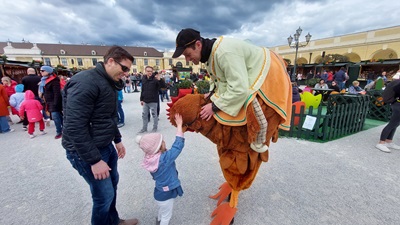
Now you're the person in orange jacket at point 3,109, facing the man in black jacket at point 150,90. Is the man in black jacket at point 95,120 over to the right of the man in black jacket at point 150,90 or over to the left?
right

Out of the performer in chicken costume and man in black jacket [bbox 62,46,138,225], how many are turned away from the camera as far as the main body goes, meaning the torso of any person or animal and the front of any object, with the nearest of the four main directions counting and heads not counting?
0

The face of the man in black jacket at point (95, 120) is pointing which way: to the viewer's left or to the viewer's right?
to the viewer's right

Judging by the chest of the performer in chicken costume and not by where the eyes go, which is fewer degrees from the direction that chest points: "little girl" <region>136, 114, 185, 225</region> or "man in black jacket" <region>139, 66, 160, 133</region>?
the little girl

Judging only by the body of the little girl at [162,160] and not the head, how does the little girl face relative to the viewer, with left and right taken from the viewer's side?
facing away from the viewer and to the right of the viewer

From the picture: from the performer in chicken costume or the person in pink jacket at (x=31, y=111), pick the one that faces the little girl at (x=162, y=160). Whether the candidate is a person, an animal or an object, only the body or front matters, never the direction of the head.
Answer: the performer in chicken costume

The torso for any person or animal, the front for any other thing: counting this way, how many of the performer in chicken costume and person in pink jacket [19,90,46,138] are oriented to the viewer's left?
1

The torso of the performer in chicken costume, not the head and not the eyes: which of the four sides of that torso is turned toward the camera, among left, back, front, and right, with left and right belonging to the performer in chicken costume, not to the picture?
left
